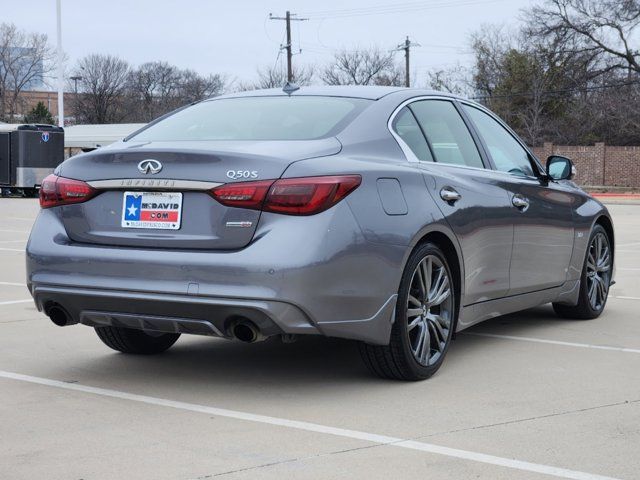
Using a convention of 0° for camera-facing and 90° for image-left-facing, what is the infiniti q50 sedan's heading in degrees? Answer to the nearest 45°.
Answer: approximately 225°
